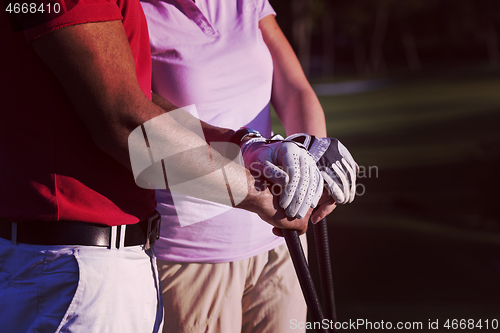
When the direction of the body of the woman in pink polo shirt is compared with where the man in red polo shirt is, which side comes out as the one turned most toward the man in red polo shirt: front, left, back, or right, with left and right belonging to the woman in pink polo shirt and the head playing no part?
right

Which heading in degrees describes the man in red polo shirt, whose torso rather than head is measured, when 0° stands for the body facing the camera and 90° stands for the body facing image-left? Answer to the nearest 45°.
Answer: approximately 270°

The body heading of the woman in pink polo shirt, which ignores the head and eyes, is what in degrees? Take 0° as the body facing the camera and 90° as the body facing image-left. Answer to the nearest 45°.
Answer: approximately 315°

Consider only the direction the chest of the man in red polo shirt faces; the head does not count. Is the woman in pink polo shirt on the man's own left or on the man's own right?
on the man's own left

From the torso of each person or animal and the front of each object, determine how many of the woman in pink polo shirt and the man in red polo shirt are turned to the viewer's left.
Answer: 0
